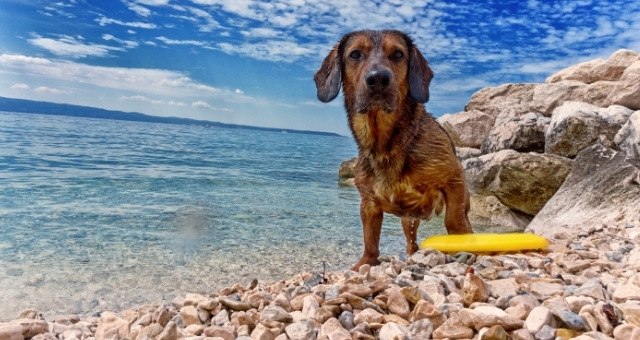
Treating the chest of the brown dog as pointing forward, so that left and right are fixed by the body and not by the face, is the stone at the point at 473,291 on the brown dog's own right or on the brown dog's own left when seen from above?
on the brown dog's own left

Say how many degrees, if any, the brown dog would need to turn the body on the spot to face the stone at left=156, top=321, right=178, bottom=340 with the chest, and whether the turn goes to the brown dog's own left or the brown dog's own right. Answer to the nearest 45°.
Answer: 0° — it already faces it

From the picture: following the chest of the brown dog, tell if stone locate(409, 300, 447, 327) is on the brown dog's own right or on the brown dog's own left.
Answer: on the brown dog's own left

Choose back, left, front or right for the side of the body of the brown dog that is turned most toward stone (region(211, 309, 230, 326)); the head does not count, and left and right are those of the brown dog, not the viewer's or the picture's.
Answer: front

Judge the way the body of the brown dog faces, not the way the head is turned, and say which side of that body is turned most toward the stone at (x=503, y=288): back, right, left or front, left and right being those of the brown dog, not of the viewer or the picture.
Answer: left

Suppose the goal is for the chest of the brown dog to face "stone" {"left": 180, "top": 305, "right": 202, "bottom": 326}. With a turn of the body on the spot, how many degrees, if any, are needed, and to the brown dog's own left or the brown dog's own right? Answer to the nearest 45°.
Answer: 0° — it already faces it

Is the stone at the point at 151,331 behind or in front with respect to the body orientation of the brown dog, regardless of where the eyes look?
in front

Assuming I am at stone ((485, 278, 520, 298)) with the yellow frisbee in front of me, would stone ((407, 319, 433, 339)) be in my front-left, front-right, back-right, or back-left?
back-left

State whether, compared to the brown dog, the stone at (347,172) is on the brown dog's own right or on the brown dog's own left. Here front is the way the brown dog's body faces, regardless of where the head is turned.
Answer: on the brown dog's own right

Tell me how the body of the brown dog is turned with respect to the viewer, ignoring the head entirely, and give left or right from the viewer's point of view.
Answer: facing the viewer and to the left of the viewer

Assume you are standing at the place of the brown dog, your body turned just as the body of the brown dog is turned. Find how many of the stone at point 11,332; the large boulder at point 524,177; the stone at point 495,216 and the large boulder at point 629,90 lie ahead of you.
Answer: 1

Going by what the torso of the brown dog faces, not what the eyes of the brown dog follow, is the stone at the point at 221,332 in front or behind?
in front
